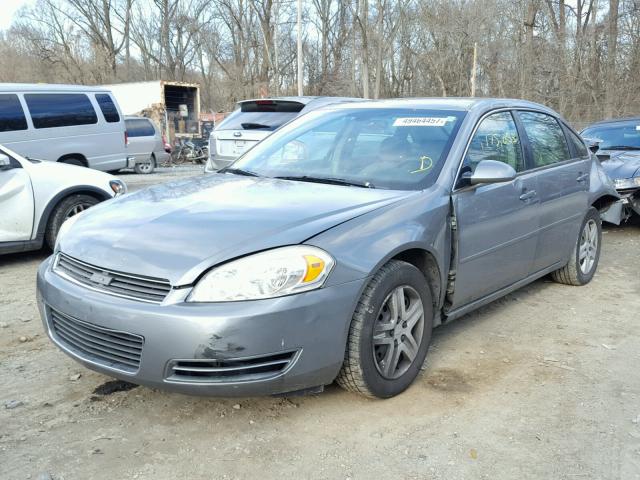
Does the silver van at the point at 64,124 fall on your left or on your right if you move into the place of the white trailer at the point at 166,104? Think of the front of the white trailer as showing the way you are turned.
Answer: on your left

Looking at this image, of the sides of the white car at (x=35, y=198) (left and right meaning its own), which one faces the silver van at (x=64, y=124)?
left

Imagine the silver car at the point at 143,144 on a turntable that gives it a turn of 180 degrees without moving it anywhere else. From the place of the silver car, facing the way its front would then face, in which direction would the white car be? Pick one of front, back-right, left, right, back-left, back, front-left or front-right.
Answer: right

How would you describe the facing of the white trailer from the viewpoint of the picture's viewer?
facing away from the viewer and to the left of the viewer

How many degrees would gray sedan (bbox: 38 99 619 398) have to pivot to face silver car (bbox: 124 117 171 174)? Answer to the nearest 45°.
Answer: approximately 135° to its right

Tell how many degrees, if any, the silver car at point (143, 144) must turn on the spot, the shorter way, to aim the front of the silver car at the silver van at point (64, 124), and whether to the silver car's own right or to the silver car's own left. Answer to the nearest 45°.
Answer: approximately 90° to the silver car's own left

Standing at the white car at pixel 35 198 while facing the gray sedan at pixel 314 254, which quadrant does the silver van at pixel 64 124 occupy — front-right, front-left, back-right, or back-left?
back-left

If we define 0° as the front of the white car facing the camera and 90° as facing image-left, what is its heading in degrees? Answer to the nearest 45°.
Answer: approximately 270°

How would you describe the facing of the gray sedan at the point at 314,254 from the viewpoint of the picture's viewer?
facing the viewer and to the left of the viewer
